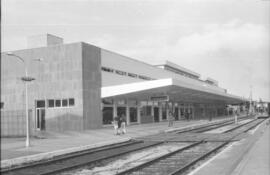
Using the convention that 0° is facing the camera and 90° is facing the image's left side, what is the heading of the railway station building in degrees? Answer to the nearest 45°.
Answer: approximately 315°

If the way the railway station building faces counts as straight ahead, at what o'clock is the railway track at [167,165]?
The railway track is roughly at 1 o'clock from the railway station building.
